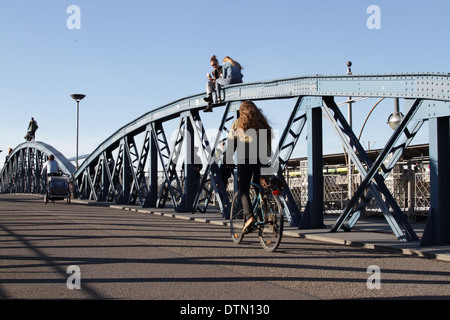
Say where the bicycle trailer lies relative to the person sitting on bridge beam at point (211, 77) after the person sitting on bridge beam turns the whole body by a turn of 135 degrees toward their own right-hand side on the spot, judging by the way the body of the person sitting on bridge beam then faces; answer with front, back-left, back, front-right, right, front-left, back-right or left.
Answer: front-left

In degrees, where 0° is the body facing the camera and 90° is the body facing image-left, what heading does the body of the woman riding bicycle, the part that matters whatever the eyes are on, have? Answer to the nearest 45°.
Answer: approximately 135°

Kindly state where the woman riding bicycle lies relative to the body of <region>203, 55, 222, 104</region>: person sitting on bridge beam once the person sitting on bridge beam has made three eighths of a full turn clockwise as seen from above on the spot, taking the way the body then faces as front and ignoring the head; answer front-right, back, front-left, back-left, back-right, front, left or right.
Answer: back

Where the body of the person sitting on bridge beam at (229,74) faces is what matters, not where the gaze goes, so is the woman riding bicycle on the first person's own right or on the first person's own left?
on the first person's own left

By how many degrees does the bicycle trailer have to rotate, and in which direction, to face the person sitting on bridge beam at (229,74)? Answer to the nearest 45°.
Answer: approximately 180°

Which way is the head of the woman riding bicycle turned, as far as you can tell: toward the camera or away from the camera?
away from the camera
